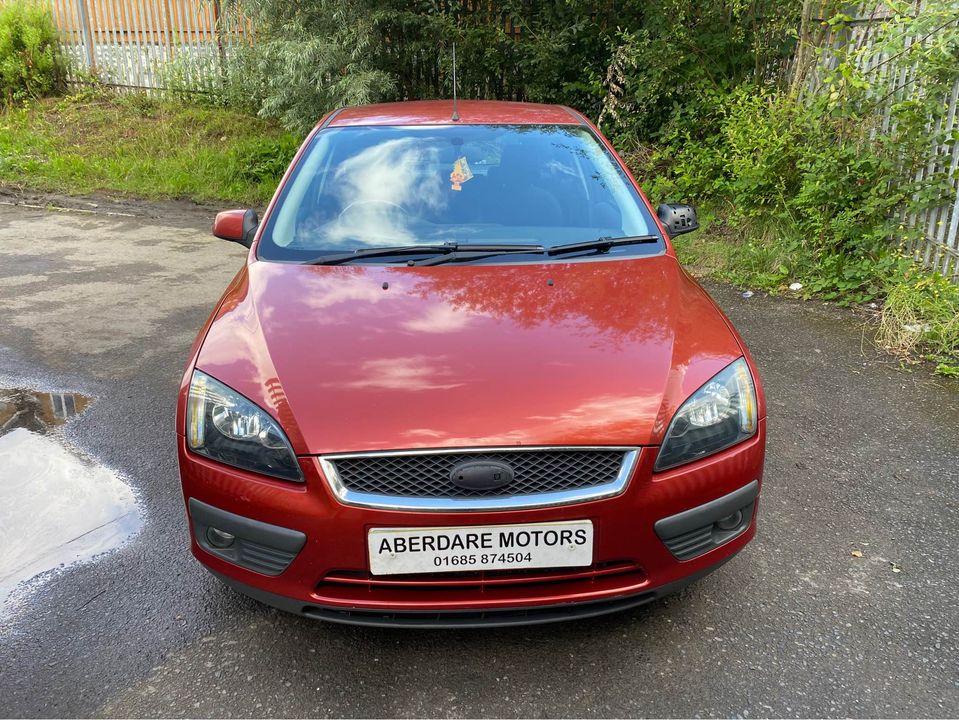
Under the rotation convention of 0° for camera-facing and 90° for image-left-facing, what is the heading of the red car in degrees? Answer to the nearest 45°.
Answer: approximately 0°

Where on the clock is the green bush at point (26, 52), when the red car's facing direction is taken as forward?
The green bush is roughly at 5 o'clock from the red car.

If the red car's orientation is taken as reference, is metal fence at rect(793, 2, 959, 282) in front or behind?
behind
